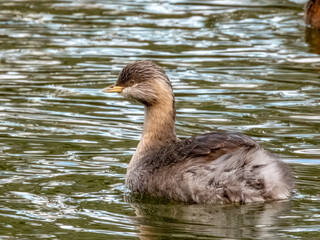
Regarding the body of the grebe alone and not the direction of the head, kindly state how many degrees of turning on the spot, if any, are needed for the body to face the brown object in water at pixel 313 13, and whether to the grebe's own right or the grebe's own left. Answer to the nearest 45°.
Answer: approximately 90° to the grebe's own right

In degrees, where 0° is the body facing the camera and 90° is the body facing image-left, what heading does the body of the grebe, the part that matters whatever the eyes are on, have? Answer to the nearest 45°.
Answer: approximately 90°
